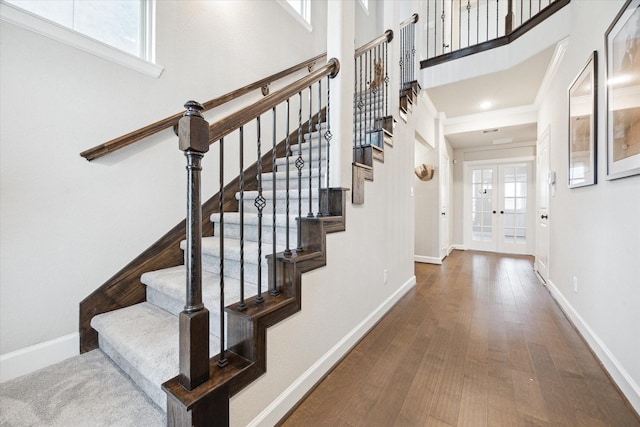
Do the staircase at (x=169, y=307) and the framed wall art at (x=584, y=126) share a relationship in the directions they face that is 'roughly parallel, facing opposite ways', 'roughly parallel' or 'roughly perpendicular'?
roughly perpendicular

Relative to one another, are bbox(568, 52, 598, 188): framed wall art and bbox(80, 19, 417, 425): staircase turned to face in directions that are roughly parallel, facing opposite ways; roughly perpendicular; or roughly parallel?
roughly perpendicular

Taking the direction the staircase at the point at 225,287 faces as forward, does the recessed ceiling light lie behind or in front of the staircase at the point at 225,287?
behind

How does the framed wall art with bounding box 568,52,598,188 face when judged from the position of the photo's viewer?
facing to the left of the viewer

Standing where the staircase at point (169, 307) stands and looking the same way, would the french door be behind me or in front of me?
behind

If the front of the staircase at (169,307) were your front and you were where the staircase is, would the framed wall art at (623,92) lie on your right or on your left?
on your left

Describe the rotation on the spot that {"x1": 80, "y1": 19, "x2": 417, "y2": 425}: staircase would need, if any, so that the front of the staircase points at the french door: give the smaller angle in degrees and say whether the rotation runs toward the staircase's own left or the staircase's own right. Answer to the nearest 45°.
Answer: approximately 180°

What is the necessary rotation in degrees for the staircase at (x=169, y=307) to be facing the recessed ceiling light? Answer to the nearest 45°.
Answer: approximately 135° to its left

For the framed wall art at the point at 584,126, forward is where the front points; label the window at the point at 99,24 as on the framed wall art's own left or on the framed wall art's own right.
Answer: on the framed wall art's own left
